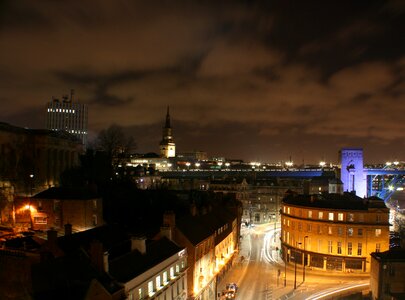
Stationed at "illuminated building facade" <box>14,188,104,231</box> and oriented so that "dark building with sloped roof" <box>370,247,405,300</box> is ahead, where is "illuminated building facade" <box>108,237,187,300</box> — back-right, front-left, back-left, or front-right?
front-right

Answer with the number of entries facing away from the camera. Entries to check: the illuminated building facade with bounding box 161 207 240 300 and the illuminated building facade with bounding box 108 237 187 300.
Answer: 0

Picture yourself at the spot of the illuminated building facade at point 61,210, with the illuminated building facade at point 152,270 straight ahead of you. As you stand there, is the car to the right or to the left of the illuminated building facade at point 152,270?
left

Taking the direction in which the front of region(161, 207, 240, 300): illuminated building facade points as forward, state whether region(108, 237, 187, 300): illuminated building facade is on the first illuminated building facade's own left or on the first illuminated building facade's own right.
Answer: on the first illuminated building facade's own right

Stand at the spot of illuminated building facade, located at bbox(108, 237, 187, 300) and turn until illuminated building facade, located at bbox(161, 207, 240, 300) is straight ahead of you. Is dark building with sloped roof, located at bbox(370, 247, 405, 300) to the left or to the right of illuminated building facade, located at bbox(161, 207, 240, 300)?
right

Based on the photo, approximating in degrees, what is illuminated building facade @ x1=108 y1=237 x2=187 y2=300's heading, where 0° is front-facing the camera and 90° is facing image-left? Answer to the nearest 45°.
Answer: approximately 315°

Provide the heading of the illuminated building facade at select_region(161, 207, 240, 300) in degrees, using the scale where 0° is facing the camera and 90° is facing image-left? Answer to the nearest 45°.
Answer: approximately 315°
